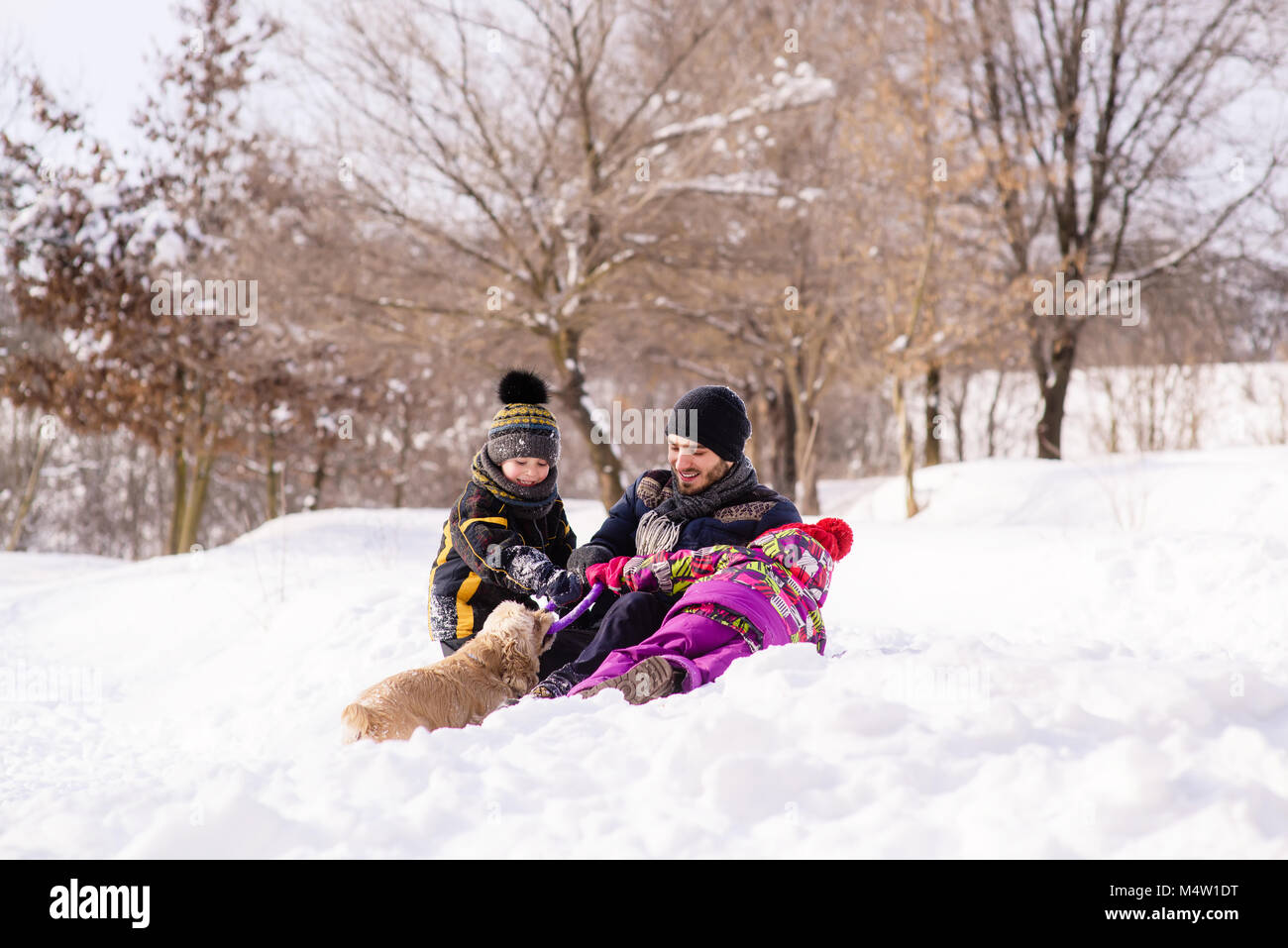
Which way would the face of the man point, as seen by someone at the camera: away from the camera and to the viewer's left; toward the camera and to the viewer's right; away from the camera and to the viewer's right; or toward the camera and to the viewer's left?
toward the camera and to the viewer's left

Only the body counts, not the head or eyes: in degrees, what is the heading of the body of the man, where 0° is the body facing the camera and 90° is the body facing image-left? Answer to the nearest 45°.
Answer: approximately 45°
